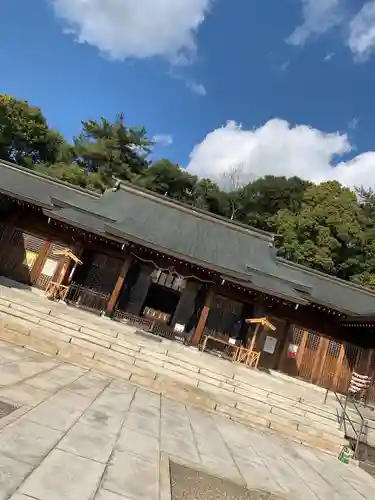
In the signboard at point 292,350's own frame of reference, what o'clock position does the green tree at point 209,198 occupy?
The green tree is roughly at 5 o'clock from the signboard.

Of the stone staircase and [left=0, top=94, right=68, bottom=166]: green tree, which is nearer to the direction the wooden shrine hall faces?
the stone staircase

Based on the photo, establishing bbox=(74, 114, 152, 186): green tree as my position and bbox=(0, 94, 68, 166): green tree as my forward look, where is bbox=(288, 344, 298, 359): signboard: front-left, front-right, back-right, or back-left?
back-left

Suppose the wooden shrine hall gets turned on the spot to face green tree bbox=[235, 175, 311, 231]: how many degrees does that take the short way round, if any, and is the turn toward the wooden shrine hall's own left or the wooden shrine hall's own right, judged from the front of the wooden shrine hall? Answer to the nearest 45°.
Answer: approximately 180°

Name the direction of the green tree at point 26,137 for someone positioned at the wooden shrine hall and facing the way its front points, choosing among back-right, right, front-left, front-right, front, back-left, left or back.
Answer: back-right

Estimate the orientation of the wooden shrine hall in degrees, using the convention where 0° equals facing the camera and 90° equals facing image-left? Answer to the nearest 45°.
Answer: approximately 0°

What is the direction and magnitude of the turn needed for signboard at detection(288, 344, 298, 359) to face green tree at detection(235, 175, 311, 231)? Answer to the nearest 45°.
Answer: approximately 180°

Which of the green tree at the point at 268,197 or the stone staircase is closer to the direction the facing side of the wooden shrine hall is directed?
the stone staircase

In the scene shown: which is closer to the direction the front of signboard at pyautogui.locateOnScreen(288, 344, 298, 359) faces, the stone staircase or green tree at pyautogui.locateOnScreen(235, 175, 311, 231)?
the stone staircase
